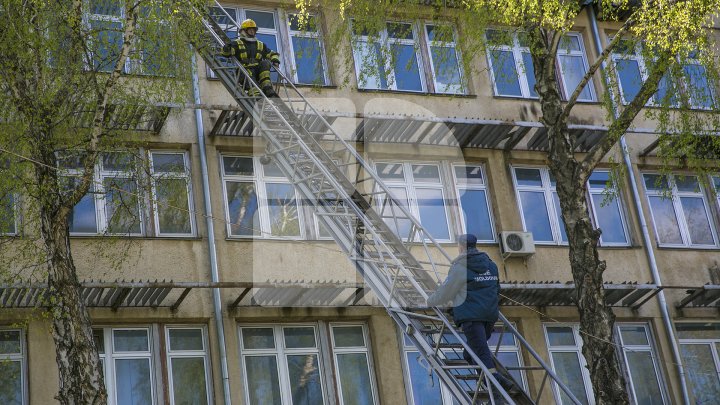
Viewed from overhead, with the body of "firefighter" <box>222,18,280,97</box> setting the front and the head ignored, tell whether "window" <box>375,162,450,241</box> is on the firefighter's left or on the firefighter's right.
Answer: on the firefighter's left

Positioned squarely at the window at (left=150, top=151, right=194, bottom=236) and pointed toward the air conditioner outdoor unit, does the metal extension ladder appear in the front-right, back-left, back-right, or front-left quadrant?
front-right

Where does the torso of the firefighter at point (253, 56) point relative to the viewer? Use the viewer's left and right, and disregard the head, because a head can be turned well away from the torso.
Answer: facing the viewer and to the right of the viewer

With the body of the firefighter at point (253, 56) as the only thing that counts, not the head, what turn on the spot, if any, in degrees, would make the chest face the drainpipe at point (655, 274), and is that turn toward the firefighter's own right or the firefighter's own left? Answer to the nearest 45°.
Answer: approximately 90° to the firefighter's own left

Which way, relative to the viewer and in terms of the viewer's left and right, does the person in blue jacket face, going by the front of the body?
facing away from the viewer and to the left of the viewer

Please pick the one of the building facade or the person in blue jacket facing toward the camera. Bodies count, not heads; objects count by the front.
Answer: the building facade

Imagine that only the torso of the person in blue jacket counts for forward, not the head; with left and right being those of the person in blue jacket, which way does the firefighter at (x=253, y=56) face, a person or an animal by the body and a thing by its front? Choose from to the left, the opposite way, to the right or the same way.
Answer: the opposite way

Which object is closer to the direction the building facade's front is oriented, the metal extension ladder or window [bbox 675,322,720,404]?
the metal extension ladder

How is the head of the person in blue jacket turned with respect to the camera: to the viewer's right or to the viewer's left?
to the viewer's left

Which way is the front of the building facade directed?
toward the camera

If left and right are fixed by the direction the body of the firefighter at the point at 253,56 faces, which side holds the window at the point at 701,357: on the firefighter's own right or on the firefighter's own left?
on the firefighter's own left

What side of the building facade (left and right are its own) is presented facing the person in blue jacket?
front

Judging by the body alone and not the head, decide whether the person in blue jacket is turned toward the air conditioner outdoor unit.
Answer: no

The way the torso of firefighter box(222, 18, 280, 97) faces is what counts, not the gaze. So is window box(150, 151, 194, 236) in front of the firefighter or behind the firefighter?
behind
